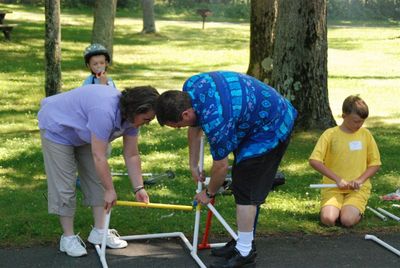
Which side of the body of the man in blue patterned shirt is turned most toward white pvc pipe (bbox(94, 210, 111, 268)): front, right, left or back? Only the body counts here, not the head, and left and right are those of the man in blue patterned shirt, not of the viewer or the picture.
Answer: front

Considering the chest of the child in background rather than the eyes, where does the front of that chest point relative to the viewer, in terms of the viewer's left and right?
facing the viewer

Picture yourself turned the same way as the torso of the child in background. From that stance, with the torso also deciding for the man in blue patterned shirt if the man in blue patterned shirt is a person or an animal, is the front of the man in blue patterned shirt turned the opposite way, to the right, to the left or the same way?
to the right

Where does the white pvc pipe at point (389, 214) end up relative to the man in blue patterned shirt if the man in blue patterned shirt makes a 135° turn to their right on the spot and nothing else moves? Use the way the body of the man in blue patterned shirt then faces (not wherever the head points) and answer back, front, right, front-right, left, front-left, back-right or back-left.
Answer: front

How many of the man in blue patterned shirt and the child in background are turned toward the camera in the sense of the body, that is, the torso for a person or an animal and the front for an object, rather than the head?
1

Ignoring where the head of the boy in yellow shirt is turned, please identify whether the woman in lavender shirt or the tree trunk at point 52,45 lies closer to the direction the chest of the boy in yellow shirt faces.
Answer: the woman in lavender shirt

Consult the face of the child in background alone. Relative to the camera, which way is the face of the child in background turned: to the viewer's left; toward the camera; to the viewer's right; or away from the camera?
toward the camera

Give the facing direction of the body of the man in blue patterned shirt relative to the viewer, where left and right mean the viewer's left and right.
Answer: facing to the left of the viewer

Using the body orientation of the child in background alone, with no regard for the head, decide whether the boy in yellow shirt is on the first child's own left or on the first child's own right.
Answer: on the first child's own left

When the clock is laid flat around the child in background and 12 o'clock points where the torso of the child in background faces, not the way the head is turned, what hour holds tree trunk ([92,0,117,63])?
The tree trunk is roughly at 6 o'clock from the child in background.

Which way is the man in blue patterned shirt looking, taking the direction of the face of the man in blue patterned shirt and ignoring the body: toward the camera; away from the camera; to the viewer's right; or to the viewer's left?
to the viewer's left

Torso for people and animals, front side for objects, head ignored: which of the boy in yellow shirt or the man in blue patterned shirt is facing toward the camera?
the boy in yellow shirt

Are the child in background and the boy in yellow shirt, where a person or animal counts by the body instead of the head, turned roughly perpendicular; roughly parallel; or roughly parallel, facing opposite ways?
roughly parallel

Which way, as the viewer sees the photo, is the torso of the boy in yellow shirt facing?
toward the camera

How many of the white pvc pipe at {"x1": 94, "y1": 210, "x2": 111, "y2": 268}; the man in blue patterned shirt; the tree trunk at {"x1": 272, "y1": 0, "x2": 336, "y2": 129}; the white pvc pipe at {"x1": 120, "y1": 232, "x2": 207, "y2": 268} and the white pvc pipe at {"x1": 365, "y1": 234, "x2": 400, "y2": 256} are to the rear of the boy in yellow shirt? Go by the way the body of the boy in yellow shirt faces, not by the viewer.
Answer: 1

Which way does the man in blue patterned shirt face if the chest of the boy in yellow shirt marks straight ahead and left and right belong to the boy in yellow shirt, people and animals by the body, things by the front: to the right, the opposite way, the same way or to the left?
to the right

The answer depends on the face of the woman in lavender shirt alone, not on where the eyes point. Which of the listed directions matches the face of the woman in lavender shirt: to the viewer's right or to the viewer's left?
to the viewer's right
